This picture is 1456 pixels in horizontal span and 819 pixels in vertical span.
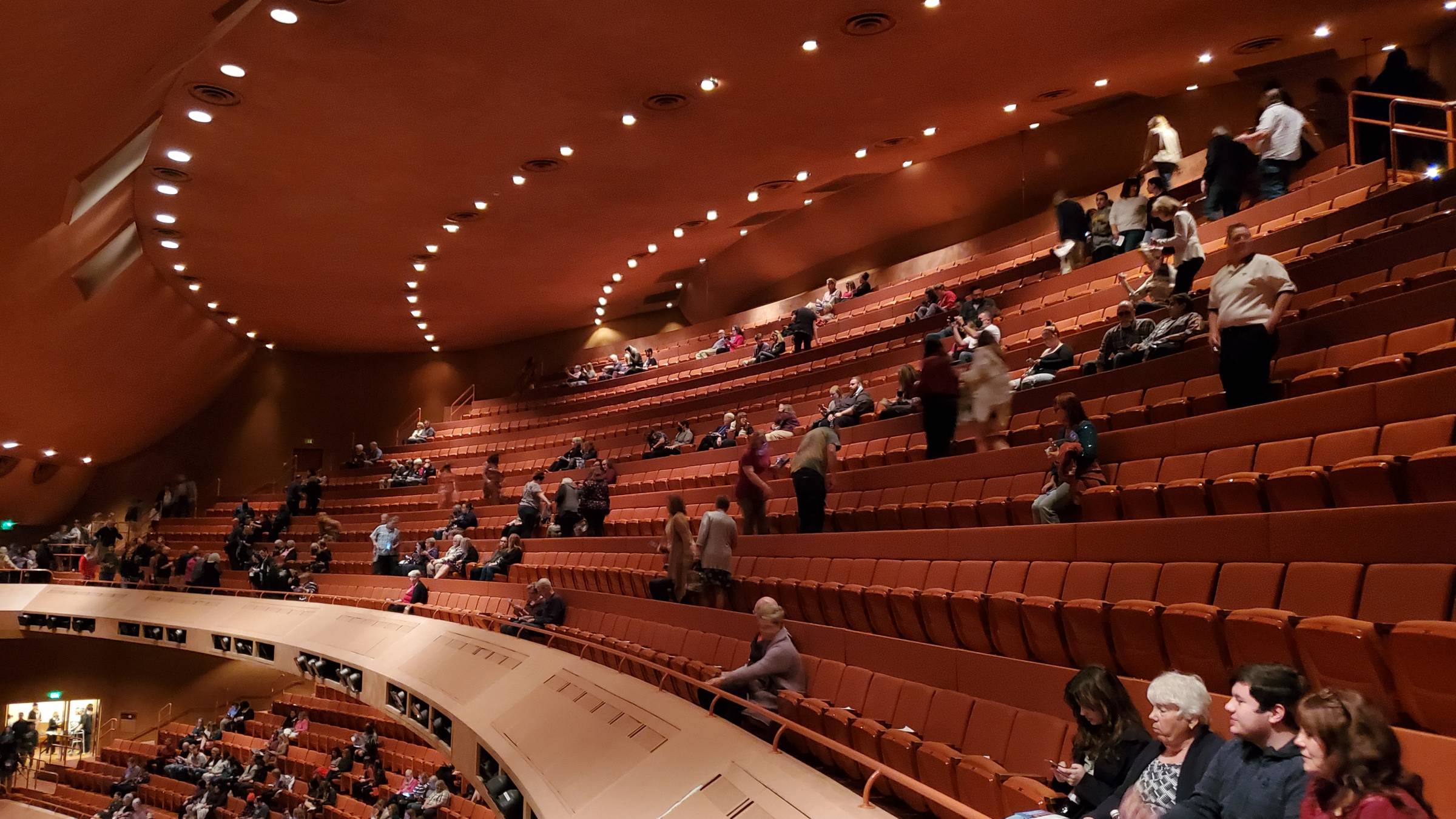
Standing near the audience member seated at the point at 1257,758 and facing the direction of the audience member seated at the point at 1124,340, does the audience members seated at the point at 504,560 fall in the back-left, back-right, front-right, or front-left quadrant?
front-left

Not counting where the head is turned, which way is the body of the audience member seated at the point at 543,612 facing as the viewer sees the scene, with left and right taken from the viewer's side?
facing to the left of the viewer

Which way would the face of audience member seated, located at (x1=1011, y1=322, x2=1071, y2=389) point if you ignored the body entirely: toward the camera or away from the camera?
toward the camera

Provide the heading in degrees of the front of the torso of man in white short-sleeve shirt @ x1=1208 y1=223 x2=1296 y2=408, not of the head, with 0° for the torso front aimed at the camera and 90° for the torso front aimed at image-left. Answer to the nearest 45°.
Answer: approximately 45°

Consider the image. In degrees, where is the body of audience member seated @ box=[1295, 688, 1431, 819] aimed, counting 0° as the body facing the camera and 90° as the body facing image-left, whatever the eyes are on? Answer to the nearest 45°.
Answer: approximately 90°

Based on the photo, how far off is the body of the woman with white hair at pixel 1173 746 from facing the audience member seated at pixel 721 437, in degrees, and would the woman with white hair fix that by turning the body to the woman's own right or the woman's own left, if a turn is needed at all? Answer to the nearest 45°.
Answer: approximately 90° to the woman's own right

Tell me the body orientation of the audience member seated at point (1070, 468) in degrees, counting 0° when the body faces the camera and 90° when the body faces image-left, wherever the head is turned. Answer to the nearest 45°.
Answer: approximately 90°

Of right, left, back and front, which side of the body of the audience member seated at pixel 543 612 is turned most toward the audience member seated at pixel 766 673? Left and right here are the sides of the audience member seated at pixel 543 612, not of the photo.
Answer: left

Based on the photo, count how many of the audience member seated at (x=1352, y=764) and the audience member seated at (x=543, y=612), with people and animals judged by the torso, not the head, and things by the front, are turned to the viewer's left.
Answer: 2

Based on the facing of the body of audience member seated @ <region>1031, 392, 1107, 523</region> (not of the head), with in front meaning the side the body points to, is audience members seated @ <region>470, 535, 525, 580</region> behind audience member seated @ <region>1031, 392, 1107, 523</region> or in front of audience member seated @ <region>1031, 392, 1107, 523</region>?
in front

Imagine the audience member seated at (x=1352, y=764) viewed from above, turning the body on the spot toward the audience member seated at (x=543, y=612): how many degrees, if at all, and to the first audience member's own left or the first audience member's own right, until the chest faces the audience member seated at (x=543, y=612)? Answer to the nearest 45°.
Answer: approximately 45° to the first audience member's own right

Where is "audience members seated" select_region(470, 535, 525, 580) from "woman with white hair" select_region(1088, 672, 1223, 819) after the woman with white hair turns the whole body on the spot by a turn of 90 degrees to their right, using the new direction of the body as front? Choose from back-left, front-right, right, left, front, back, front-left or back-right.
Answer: front

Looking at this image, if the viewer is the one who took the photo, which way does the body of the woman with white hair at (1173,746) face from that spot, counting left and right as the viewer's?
facing the viewer and to the left of the viewer

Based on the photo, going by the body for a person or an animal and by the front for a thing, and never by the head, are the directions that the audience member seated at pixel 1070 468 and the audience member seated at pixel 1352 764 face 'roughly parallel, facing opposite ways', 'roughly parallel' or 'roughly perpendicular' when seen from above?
roughly parallel

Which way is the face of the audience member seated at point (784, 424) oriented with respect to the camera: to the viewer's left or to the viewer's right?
to the viewer's left

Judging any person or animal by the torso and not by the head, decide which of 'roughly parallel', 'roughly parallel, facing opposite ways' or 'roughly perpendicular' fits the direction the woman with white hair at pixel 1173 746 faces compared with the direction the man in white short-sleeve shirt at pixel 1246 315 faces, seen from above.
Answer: roughly parallel
